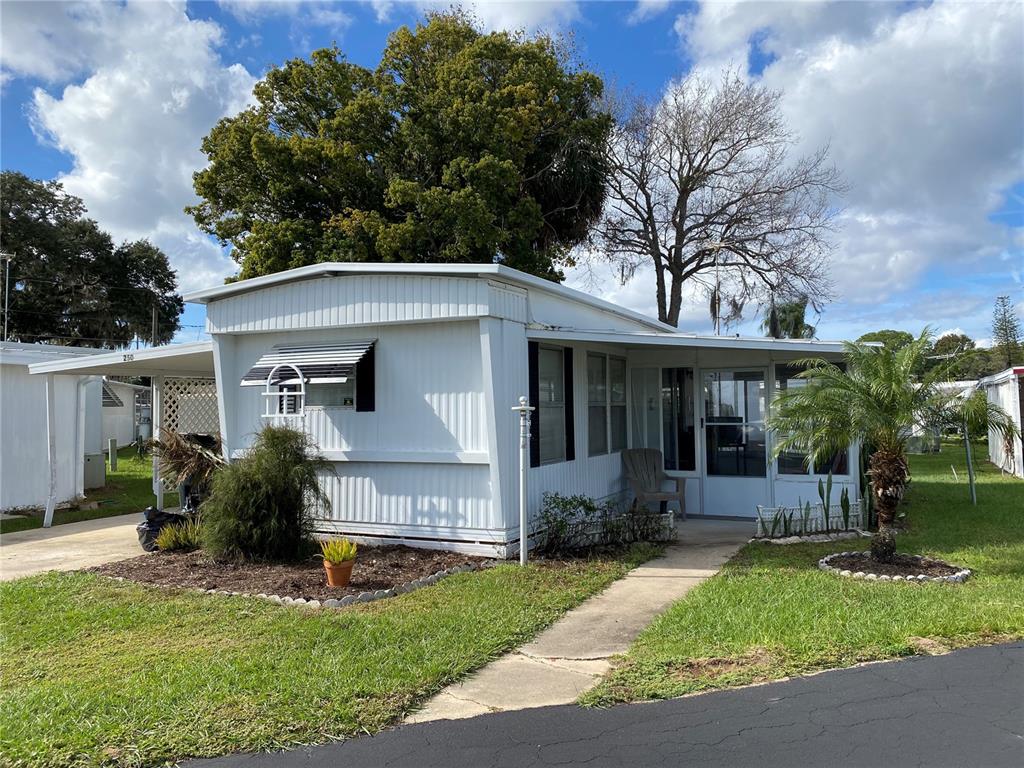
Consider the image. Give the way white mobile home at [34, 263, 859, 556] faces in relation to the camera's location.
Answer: facing the viewer and to the left of the viewer

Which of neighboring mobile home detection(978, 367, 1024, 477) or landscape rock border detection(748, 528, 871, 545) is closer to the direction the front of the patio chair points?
the landscape rock border

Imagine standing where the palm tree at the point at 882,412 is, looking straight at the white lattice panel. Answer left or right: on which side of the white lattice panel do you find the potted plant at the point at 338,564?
left

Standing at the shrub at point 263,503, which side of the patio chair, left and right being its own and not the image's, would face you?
right

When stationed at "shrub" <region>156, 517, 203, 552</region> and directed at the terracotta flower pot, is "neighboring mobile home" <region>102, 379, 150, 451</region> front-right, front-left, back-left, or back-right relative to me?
back-left

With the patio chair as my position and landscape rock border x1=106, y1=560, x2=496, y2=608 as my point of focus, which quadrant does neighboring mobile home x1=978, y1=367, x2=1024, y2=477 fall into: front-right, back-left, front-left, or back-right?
back-left
